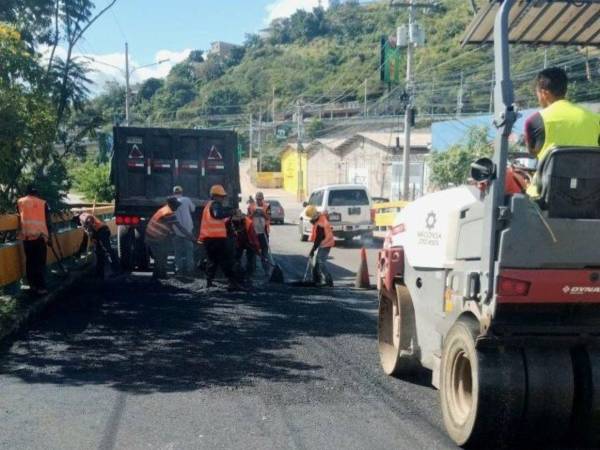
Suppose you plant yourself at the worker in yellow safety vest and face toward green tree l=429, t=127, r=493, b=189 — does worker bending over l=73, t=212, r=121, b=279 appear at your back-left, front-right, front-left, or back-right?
front-left

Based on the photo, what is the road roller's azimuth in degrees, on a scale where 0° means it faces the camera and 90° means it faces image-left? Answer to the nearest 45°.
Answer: approximately 135°

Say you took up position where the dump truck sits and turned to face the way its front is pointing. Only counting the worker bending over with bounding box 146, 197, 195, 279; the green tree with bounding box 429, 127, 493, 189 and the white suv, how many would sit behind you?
1

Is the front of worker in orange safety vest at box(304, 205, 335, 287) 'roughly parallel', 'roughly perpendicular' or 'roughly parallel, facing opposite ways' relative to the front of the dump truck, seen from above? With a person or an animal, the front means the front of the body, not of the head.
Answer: roughly perpendicular

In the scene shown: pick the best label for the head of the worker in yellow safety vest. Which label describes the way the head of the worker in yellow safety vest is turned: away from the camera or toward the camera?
away from the camera

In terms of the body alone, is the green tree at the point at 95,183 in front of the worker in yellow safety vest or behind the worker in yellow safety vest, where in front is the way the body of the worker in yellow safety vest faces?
in front

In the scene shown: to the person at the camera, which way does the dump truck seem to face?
facing away from the viewer

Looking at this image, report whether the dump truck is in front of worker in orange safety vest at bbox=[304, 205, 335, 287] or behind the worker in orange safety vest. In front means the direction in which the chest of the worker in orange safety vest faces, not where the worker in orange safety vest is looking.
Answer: in front

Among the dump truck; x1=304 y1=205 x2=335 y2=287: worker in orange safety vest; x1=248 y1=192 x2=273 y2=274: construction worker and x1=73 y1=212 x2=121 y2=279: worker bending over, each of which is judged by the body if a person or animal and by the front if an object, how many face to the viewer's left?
2

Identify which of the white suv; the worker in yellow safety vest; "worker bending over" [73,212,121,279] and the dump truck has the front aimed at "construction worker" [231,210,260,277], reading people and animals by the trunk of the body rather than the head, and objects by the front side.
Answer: the worker in yellow safety vest
